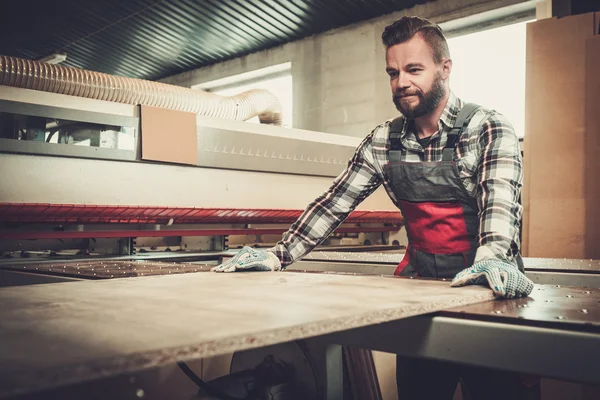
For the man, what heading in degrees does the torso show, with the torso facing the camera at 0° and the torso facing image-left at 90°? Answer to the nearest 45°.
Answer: approximately 45°

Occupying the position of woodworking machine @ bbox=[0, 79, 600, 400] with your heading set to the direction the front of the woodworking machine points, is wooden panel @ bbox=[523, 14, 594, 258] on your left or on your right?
on your left

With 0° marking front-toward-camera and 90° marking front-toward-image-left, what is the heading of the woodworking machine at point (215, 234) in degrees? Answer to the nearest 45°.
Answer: approximately 315°

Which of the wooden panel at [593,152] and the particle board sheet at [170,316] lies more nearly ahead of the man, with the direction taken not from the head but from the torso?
the particle board sheet

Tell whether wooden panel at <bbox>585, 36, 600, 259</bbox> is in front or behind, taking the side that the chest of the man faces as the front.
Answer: behind

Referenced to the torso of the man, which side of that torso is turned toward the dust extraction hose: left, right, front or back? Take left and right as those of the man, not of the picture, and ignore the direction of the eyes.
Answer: right

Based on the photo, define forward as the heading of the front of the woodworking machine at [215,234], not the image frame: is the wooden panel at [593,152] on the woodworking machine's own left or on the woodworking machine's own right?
on the woodworking machine's own left

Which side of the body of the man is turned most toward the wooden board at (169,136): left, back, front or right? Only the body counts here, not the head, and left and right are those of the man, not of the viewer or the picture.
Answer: right
